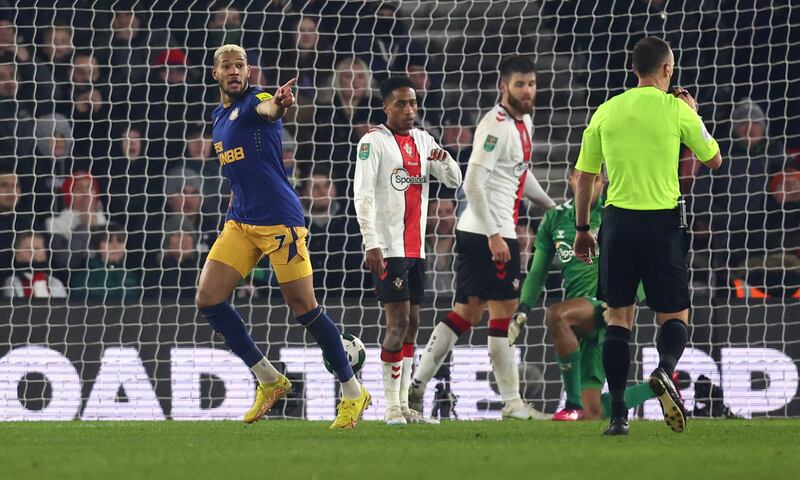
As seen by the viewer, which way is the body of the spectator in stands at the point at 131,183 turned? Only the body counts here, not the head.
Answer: toward the camera

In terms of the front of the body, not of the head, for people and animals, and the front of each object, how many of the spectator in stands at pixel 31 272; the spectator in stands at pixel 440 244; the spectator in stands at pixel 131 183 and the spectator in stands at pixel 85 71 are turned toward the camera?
4

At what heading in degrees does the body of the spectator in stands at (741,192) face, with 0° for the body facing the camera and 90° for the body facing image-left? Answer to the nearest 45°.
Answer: approximately 0°

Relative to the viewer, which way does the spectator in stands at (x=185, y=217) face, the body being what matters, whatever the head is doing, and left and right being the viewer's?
facing the viewer

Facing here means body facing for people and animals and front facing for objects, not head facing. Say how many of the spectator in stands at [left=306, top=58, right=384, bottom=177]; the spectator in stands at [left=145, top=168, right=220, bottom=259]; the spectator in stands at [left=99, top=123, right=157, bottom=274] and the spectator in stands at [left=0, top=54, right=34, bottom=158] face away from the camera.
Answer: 0

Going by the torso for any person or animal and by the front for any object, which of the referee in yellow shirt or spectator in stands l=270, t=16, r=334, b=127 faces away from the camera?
the referee in yellow shirt

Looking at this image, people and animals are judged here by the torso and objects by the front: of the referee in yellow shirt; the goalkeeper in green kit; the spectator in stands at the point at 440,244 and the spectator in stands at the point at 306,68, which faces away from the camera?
the referee in yellow shirt

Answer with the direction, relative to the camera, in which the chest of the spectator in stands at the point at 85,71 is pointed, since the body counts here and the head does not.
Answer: toward the camera

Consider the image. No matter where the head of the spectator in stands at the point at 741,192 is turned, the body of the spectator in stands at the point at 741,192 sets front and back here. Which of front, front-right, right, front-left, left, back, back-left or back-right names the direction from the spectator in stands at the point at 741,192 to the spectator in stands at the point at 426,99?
right

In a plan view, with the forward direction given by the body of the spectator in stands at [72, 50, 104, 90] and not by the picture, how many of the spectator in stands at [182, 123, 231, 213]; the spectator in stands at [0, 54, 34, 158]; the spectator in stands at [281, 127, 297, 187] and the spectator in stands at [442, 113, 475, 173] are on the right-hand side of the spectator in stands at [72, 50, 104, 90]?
1

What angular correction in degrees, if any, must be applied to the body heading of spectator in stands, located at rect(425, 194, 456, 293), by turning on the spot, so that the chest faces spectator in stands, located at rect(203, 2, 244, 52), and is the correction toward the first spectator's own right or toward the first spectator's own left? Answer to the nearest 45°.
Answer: approximately 90° to the first spectator's own right

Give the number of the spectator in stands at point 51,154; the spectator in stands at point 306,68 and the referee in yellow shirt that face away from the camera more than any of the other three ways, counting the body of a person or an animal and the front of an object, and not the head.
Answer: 1

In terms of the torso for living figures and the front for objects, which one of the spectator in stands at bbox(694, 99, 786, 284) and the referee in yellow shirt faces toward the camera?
the spectator in stands

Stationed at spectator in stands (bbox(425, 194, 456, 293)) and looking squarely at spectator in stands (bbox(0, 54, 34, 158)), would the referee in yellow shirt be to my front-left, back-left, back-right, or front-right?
back-left
